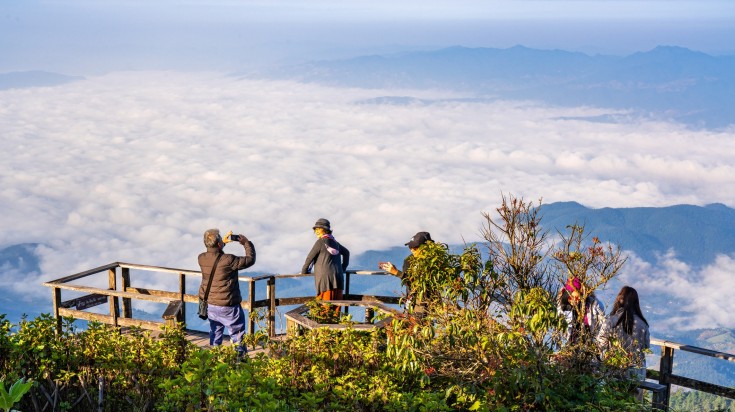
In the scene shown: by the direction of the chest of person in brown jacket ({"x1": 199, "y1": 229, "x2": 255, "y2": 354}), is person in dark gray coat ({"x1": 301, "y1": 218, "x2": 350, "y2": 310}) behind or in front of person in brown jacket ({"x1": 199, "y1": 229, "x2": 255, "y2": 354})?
in front

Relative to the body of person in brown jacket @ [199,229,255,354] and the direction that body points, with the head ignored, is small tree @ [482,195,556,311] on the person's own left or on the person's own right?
on the person's own right

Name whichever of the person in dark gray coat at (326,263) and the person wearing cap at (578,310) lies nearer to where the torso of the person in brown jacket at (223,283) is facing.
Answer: the person in dark gray coat

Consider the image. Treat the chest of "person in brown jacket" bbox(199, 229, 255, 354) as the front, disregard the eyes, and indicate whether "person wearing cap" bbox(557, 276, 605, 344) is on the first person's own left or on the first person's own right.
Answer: on the first person's own right

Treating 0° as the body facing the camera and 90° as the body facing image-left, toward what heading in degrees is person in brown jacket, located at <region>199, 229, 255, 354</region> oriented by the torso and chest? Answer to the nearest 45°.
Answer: approximately 225°

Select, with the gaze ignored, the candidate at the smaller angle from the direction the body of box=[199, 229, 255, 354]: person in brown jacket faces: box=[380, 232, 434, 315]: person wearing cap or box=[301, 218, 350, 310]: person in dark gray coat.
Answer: the person in dark gray coat

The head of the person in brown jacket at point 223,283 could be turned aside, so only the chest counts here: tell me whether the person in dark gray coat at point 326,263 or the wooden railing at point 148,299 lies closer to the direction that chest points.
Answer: the person in dark gray coat

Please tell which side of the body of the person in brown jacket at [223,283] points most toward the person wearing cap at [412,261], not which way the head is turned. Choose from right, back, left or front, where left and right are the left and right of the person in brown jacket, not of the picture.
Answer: right

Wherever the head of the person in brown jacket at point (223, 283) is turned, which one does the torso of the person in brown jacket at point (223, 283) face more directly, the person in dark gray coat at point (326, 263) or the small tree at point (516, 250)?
the person in dark gray coat
